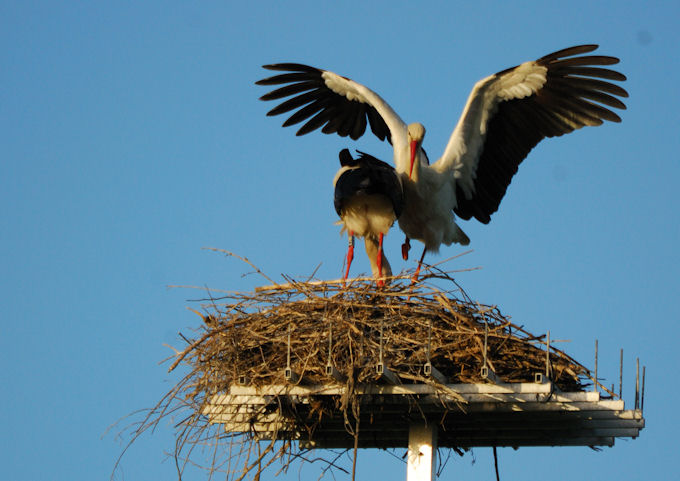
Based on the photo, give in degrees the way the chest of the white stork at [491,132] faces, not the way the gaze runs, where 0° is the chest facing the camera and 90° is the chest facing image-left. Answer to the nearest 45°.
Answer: approximately 45°
